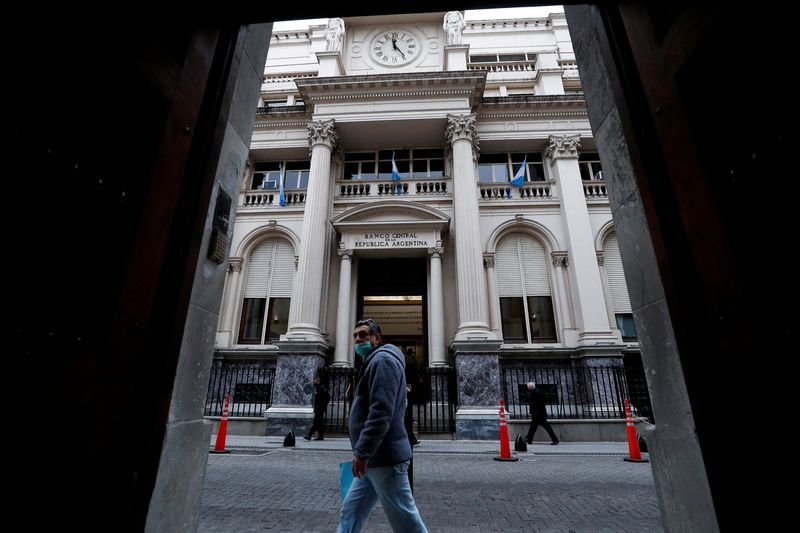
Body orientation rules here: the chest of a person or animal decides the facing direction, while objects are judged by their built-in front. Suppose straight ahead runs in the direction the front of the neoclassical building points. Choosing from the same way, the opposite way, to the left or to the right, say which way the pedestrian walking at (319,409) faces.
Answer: to the right

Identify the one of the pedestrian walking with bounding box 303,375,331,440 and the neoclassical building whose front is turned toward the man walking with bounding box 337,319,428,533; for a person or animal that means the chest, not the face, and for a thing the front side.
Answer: the neoclassical building

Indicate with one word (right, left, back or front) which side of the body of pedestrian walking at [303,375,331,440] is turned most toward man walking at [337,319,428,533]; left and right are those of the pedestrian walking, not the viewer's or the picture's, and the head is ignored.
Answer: left

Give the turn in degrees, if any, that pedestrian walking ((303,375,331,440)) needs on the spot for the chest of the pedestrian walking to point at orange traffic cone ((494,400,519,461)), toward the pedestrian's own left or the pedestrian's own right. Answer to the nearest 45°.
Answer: approximately 135° to the pedestrian's own left

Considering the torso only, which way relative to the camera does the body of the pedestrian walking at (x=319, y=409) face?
to the viewer's left

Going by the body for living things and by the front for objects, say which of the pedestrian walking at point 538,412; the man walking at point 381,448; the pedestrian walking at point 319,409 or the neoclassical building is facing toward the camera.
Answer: the neoclassical building

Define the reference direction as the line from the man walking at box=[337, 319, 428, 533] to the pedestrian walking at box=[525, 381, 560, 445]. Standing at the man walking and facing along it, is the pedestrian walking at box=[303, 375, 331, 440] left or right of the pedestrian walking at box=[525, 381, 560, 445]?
left

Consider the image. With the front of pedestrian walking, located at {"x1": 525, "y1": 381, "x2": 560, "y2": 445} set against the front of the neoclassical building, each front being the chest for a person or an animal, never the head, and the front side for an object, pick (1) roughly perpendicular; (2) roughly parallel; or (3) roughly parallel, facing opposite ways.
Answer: roughly perpendicular
